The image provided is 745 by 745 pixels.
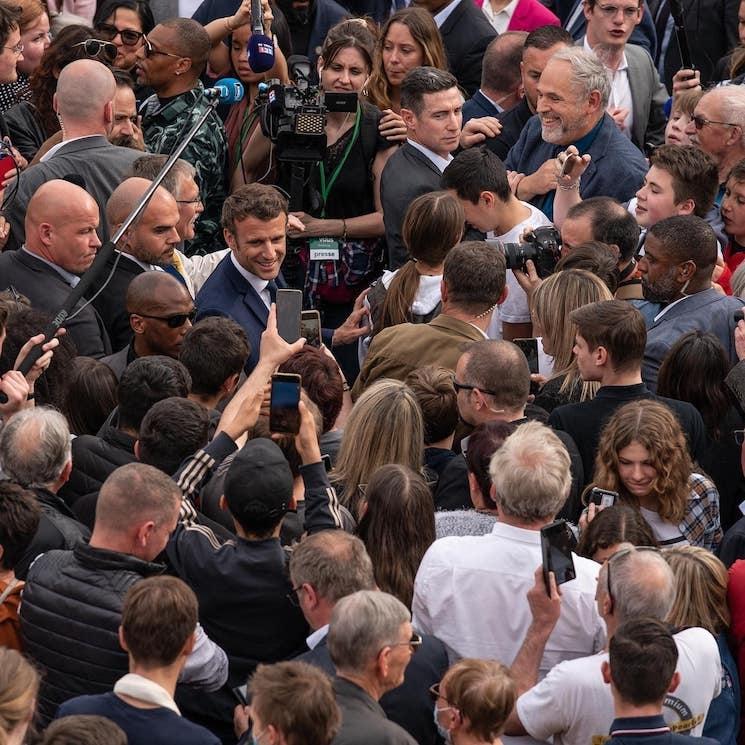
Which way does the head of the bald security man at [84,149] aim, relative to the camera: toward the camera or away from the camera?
away from the camera

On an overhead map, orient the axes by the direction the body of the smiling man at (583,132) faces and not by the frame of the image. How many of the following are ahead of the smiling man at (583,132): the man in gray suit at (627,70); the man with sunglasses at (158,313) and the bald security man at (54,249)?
2

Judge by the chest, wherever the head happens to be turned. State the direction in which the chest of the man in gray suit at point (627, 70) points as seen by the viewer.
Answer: toward the camera

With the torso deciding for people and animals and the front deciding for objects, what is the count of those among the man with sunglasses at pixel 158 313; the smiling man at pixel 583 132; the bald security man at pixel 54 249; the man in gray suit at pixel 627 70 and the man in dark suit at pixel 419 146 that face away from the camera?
0

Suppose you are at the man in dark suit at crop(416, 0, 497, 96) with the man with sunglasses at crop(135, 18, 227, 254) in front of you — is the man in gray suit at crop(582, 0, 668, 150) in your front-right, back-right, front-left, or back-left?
back-left

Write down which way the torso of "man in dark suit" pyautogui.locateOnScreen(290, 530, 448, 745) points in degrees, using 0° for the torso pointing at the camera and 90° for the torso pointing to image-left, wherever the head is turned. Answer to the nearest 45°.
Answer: approximately 135°

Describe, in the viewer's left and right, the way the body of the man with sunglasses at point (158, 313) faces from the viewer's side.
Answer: facing the viewer and to the right of the viewer

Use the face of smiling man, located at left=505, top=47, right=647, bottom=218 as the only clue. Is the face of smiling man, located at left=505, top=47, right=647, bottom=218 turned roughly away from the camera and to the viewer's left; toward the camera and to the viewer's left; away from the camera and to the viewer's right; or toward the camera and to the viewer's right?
toward the camera and to the viewer's left

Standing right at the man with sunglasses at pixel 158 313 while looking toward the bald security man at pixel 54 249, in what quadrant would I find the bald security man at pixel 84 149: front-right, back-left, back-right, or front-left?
front-right

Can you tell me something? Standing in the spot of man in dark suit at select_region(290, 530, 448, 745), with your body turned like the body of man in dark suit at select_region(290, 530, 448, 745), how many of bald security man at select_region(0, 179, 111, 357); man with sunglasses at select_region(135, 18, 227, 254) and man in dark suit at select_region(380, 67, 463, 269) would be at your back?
0

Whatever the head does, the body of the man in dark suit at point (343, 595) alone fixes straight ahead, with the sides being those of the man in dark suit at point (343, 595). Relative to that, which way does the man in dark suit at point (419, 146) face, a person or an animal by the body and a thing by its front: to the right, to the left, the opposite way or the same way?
the opposite way
